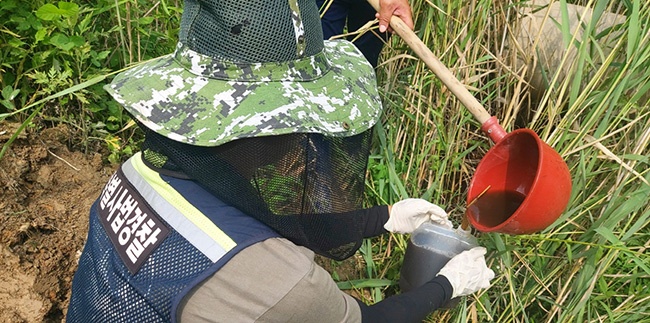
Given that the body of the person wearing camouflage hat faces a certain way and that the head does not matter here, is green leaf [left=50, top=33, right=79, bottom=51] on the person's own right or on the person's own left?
on the person's own left

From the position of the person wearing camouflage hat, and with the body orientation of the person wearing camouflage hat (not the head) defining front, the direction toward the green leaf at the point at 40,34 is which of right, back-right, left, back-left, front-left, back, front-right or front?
left

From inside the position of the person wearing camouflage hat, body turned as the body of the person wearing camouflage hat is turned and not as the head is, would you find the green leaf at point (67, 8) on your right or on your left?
on your left

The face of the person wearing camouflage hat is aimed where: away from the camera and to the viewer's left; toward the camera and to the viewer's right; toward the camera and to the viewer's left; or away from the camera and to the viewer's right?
away from the camera and to the viewer's right

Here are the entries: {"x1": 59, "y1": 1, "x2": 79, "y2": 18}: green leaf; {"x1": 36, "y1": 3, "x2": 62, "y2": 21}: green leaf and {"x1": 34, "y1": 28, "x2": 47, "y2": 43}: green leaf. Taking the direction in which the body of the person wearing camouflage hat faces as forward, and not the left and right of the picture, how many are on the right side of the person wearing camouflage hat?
0

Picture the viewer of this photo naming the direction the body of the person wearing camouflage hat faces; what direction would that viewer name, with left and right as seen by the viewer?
facing away from the viewer and to the right of the viewer

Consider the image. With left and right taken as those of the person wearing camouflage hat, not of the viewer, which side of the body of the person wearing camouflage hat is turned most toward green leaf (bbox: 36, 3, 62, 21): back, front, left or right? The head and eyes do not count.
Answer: left
